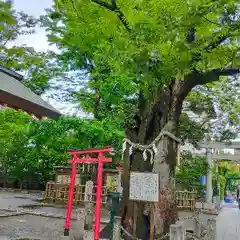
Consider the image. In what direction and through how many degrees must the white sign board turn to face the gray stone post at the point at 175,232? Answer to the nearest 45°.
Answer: approximately 45° to its left

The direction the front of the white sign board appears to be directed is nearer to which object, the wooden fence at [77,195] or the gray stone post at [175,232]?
the gray stone post

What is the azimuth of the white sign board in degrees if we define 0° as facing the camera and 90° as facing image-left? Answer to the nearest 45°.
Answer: approximately 0°
